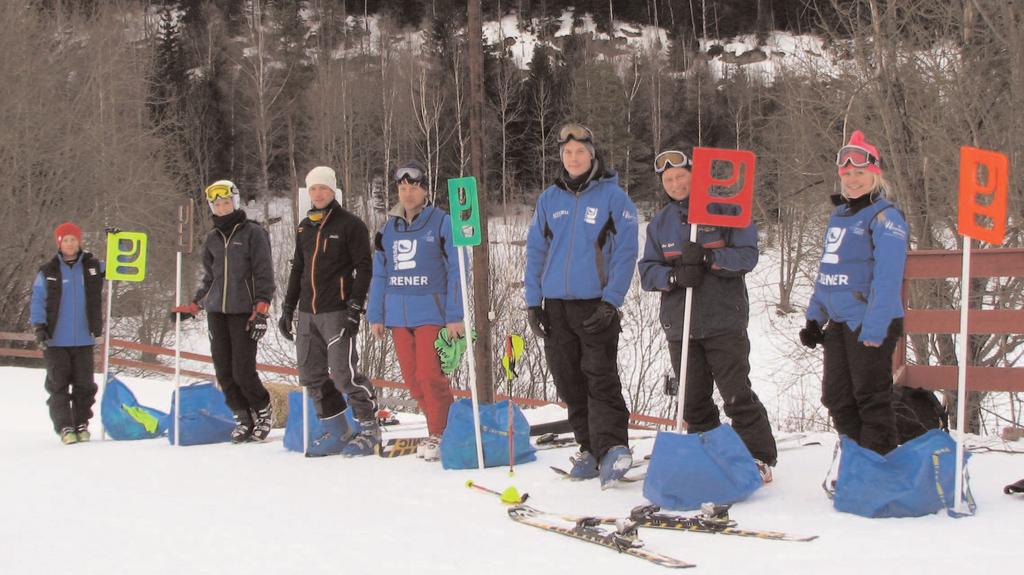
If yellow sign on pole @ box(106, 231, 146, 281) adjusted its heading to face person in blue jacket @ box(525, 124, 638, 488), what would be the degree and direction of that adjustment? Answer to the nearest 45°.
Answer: approximately 45° to its left

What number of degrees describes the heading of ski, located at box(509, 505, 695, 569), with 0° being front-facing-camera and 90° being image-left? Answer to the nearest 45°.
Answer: approximately 135°

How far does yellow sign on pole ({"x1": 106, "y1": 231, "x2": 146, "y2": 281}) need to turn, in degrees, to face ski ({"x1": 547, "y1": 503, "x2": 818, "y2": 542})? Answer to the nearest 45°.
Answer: approximately 45° to its left

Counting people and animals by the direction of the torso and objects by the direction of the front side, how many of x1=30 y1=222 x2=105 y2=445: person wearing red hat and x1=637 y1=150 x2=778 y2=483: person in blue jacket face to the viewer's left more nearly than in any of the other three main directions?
0

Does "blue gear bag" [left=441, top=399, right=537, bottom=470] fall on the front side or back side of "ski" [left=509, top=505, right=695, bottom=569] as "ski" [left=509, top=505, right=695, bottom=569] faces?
on the front side
